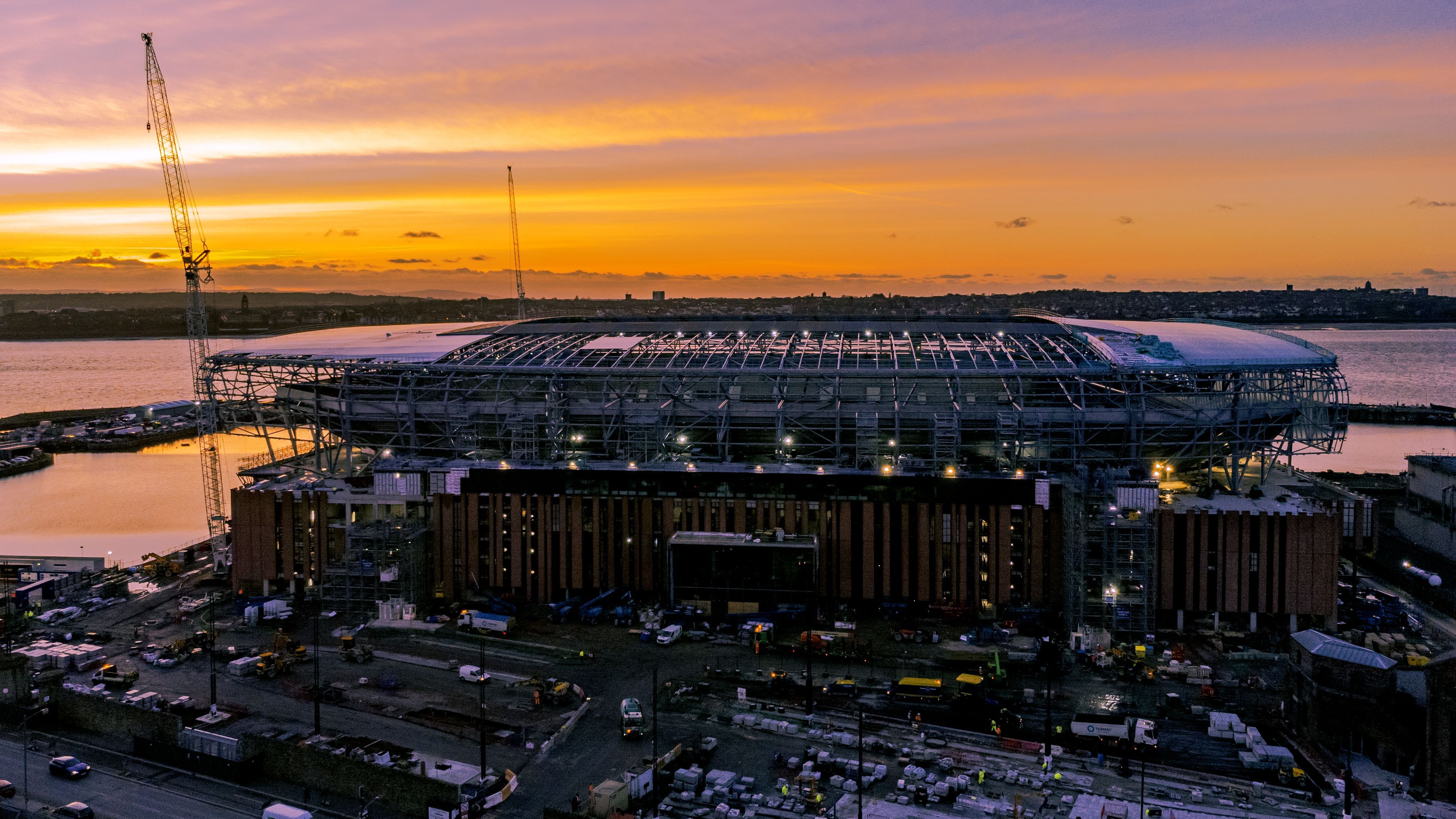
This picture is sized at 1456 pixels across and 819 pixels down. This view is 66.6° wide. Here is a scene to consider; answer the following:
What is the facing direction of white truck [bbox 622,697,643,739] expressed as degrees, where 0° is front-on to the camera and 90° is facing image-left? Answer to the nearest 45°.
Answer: approximately 0°

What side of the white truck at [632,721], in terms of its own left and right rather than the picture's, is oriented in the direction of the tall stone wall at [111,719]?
right

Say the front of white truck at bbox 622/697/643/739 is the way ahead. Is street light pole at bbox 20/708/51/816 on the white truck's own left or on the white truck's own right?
on the white truck's own right

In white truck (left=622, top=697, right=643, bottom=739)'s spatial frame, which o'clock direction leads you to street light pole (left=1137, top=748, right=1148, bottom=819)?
The street light pole is roughly at 10 o'clock from the white truck.

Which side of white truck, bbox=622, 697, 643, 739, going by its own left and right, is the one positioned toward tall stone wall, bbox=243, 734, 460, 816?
right

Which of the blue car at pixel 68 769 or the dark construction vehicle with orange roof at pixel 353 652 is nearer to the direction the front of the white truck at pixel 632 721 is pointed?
the blue car

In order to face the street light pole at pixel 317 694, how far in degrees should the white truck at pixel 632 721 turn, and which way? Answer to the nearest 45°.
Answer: approximately 90° to its right

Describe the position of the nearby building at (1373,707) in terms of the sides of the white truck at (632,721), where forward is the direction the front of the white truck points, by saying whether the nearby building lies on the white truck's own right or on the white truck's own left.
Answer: on the white truck's own left

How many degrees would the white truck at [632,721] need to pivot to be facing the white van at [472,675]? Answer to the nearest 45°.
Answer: approximately 135° to its right

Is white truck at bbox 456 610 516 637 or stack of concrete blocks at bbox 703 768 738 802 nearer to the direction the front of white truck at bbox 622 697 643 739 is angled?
the stack of concrete blocks

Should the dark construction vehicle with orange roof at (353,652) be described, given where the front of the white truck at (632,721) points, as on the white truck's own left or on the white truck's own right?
on the white truck's own right

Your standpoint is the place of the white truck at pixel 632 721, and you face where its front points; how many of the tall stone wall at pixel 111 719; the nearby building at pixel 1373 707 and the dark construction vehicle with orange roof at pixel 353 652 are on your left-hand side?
1

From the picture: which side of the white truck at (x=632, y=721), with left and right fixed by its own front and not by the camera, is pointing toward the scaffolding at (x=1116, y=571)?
left
